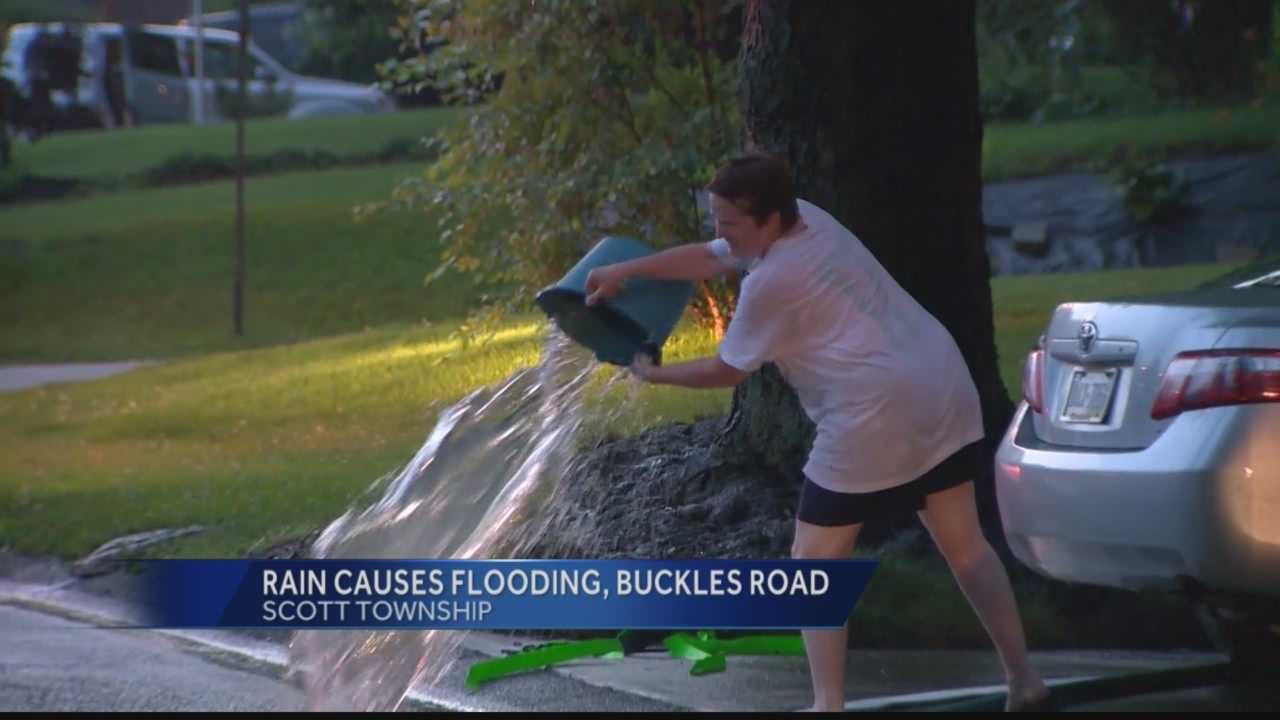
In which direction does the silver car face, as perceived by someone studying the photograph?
facing away from the viewer and to the right of the viewer

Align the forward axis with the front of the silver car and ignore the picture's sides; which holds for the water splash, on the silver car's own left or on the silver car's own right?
on the silver car's own left

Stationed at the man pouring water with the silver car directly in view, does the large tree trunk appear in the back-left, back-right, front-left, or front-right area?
front-left

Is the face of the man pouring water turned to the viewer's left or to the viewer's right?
to the viewer's left

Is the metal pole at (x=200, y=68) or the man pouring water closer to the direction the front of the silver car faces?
the metal pole

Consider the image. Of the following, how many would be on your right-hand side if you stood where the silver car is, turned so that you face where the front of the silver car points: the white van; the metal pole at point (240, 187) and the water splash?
0

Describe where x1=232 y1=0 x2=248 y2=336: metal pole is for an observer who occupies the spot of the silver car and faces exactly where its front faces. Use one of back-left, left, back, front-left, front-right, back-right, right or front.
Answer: left

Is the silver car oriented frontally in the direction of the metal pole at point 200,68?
no

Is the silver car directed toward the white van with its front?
no

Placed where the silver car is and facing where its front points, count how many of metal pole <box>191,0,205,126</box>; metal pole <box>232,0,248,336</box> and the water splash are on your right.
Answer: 0

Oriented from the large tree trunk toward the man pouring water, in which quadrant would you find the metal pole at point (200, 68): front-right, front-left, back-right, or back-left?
back-right

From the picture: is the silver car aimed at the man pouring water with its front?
no

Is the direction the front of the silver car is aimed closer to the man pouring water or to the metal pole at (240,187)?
the metal pole

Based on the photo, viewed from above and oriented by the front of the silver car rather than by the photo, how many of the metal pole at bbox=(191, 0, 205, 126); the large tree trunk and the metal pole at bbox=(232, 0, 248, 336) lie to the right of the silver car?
0

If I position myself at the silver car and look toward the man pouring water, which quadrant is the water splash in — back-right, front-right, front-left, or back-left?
front-right

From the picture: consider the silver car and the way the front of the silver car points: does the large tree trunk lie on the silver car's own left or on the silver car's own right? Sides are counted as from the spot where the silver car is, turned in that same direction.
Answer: on the silver car's own left
